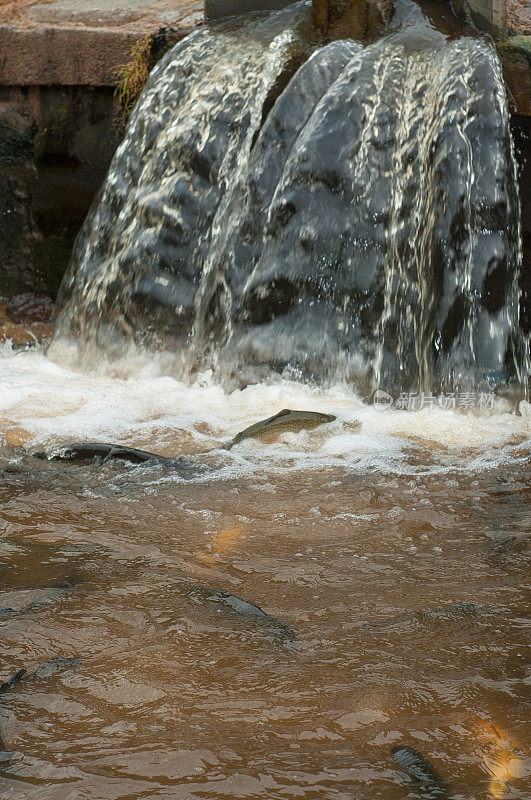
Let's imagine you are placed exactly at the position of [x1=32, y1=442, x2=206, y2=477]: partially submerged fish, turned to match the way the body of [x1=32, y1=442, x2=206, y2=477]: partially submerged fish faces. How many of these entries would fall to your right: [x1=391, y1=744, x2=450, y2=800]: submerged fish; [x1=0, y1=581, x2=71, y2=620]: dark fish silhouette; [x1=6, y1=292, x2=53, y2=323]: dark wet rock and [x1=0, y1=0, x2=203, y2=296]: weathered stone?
2
